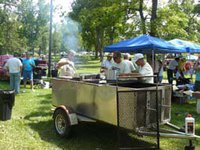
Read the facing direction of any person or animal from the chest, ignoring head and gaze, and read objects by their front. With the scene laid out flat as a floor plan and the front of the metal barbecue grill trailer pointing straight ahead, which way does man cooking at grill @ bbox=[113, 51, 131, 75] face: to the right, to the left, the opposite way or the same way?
to the right

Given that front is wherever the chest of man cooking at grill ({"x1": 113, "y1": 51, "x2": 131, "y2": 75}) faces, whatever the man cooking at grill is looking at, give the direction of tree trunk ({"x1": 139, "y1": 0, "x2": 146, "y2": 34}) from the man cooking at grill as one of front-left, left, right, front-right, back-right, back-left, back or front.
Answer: back-right

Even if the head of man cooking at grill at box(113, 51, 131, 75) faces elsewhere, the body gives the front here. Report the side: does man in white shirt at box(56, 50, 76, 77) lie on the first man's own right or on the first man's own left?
on the first man's own right

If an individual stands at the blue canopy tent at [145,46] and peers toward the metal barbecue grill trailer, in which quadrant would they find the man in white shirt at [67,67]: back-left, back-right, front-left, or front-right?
front-right

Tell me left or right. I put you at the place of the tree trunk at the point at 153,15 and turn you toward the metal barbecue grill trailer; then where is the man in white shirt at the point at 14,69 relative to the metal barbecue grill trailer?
right

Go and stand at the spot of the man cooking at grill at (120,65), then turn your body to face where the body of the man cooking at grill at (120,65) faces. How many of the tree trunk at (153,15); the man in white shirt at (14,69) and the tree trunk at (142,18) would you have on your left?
0

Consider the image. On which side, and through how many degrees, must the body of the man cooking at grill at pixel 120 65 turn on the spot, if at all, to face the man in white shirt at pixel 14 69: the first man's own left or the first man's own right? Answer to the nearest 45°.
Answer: approximately 90° to the first man's own right

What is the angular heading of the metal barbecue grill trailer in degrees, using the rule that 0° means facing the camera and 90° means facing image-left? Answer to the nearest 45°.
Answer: approximately 315°

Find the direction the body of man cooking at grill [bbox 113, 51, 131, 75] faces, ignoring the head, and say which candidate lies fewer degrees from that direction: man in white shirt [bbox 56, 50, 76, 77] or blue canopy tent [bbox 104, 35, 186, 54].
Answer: the man in white shirt

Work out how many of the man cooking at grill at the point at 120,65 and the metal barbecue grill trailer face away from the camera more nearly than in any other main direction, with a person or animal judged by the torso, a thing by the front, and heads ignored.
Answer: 0

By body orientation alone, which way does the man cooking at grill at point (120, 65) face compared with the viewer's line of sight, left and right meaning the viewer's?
facing the viewer and to the left of the viewer

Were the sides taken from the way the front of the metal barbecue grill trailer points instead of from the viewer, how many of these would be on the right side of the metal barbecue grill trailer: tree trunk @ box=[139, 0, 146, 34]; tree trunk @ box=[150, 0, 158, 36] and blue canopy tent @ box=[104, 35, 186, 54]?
0

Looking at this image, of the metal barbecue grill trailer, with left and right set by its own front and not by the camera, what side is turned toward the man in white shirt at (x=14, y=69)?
back

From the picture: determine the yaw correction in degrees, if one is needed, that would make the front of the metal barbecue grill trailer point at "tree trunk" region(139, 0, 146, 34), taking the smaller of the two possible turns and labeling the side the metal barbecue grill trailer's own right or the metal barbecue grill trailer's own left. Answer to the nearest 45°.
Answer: approximately 135° to the metal barbecue grill trailer's own left

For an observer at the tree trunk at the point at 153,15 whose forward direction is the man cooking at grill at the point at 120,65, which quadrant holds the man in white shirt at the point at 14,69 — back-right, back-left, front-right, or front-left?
front-right
